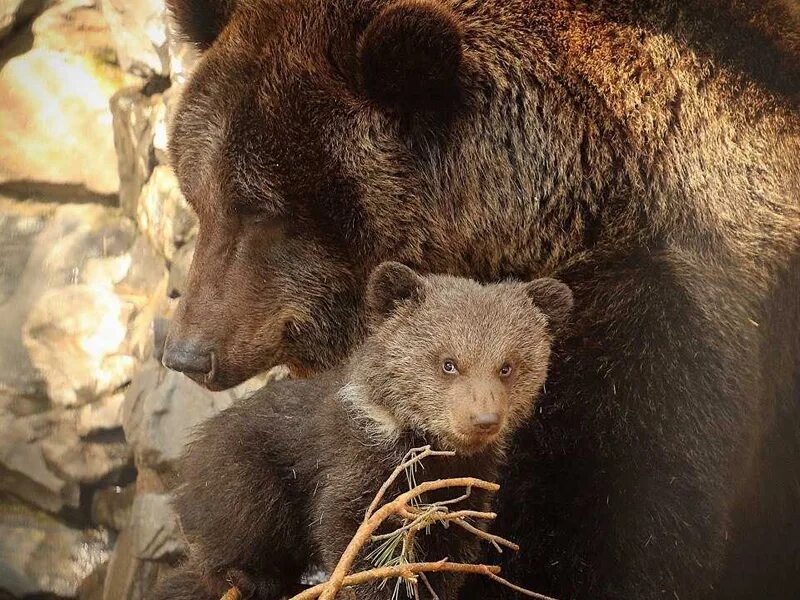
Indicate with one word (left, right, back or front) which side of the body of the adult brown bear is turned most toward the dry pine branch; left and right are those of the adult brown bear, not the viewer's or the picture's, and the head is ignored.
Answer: left

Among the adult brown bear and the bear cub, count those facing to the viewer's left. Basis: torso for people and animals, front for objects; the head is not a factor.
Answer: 1

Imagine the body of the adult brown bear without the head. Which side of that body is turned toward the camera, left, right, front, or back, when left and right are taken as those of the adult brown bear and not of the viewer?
left

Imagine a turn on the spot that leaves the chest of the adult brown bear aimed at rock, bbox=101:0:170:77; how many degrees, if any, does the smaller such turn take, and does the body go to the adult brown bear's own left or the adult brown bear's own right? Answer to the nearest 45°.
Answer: approximately 45° to the adult brown bear's own right

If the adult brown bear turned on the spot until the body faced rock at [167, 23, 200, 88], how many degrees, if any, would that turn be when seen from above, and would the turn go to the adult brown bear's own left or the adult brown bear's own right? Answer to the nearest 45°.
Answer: approximately 45° to the adult brown bear's own right

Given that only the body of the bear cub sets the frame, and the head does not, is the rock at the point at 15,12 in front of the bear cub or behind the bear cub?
behind
